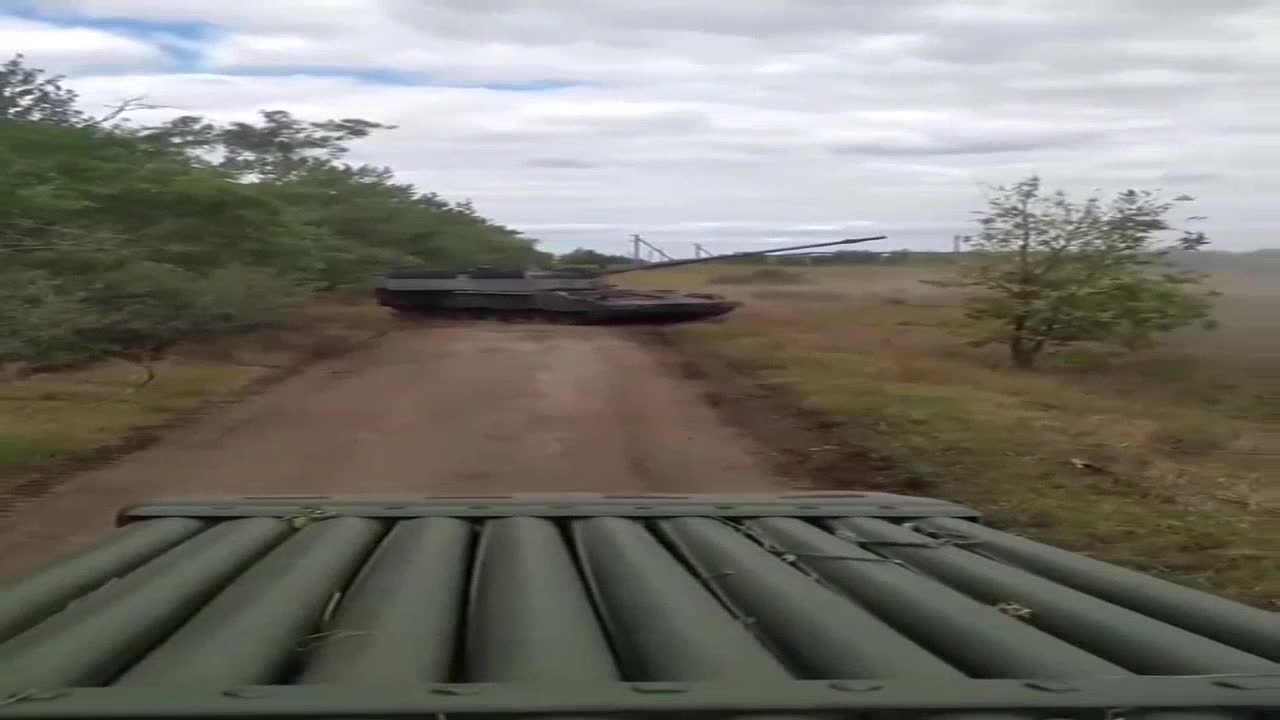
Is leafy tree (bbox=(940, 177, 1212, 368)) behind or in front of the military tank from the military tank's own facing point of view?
in front

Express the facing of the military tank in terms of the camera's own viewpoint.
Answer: facing to the right of the viewer
